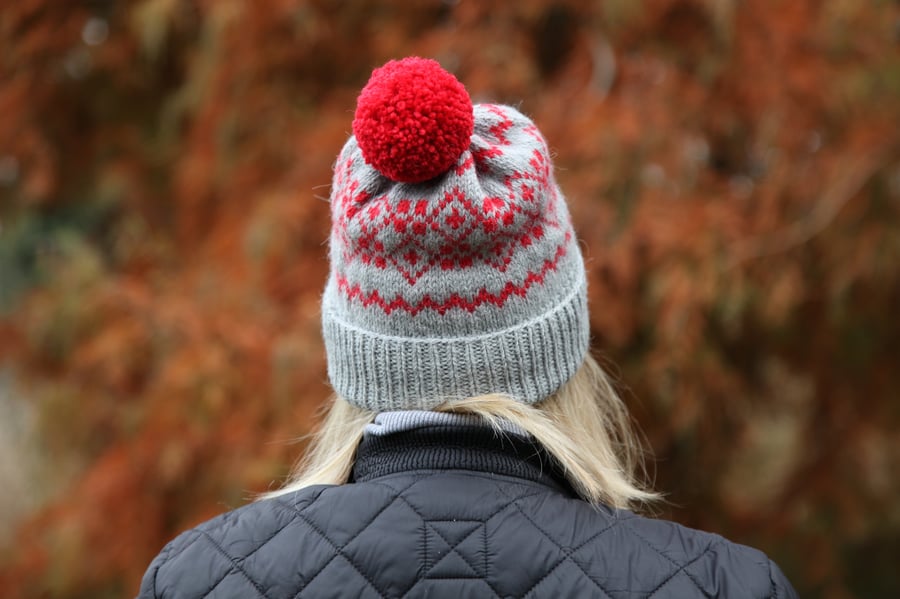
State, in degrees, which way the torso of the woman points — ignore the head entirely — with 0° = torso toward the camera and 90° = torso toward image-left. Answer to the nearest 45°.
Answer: approximately 180°

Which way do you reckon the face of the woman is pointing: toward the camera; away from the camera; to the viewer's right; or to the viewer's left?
away from the camera
